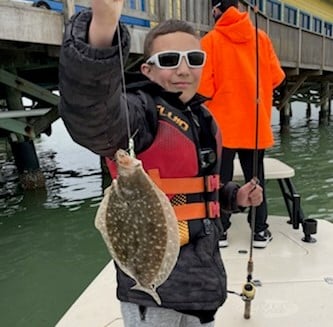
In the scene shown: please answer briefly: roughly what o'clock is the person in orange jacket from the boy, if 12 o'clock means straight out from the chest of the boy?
The person in orange jacket is roughly at 8 o'clock from the boy.

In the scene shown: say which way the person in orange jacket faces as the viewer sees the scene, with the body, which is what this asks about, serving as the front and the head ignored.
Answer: away from the camera

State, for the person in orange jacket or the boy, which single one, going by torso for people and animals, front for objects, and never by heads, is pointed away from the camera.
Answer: the person in orange jacket

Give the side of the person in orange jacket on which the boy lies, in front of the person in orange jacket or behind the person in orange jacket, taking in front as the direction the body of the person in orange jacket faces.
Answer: behind

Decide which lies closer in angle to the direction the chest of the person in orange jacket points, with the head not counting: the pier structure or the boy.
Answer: the pier structure

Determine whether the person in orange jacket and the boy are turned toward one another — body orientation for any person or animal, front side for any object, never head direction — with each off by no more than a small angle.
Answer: no

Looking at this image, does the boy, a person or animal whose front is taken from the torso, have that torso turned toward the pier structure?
no

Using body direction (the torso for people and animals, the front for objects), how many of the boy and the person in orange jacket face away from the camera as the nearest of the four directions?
1
